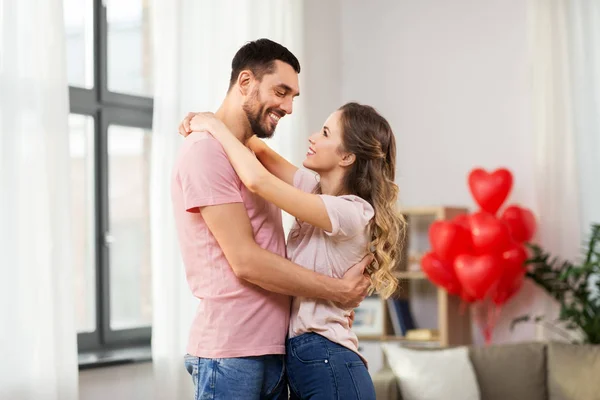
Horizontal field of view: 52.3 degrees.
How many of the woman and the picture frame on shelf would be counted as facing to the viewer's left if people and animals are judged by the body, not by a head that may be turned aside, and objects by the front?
1

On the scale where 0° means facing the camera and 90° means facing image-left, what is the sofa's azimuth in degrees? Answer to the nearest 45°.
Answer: approximately 0°

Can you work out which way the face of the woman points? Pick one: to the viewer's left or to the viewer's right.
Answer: to the viewer's left

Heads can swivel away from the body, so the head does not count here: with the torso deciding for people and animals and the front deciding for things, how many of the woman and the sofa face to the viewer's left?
1

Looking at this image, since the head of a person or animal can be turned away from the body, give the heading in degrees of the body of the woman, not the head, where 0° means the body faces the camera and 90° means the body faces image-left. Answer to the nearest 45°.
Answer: approximately 90°

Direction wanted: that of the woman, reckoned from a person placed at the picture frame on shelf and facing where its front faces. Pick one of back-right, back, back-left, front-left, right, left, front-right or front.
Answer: front

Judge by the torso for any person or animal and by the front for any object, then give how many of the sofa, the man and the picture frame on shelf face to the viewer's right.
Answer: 1

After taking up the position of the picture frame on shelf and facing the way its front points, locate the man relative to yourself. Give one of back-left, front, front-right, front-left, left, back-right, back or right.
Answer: front

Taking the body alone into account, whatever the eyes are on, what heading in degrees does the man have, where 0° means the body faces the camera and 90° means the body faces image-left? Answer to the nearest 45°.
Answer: approximately 270°

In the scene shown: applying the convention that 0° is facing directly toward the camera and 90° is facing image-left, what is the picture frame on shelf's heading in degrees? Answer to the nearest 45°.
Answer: approximately 0°
